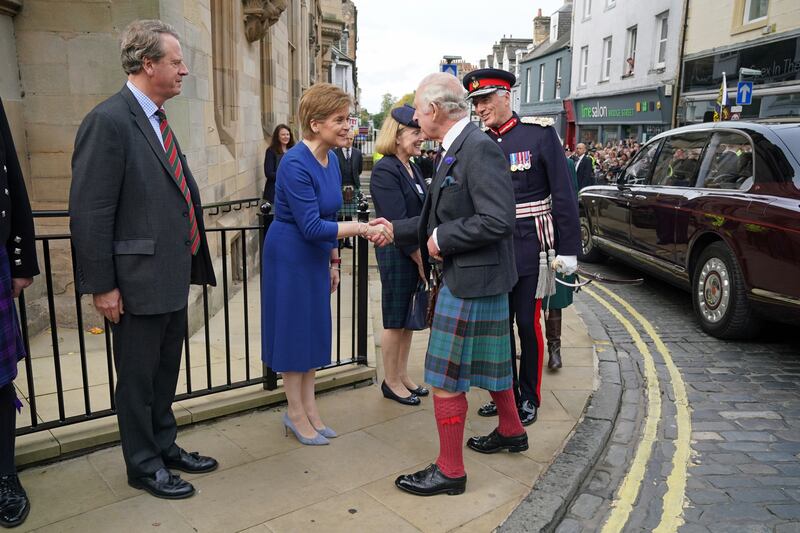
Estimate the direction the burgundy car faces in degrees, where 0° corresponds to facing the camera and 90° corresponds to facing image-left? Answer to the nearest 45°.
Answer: approximately 135°

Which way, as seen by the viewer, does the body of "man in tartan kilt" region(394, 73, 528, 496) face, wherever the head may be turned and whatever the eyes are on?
to the viewer's left

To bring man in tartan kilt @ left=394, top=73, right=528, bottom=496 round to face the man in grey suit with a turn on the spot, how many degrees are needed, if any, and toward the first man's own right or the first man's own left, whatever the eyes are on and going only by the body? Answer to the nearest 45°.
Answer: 0° — they already face them

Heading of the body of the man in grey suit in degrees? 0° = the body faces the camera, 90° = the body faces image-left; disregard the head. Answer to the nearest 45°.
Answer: approximately 270°

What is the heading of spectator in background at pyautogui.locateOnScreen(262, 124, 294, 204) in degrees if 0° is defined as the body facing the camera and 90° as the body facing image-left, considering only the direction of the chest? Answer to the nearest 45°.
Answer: approximately 315°

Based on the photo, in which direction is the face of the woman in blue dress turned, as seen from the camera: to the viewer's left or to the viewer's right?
to the viewer's right

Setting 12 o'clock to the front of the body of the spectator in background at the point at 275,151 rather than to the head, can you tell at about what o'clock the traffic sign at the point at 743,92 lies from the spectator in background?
The traffic sign is roughly at 10 o'clock from the spectator in background.

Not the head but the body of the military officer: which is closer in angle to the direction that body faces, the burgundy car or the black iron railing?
the black iron railing
